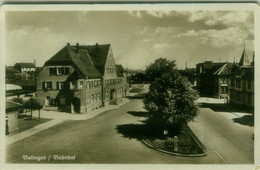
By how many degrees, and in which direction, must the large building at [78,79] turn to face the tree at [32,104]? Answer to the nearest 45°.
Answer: approximately 135° to its right

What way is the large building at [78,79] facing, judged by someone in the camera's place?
facing the viewer and to the right of the viewer

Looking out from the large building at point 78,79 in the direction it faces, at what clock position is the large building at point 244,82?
the large building at point 244,82 is roughly at 11 o'clock from the large building at point 78,79.

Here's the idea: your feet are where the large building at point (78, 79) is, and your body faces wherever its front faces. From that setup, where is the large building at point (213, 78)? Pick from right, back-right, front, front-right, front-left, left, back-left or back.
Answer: front-left

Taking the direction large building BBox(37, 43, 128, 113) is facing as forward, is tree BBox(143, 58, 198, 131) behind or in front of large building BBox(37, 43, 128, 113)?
in front

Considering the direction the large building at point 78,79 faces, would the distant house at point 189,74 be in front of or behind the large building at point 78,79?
in front

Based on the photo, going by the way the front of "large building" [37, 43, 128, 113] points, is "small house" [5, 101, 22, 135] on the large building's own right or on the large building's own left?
on the large building's own right

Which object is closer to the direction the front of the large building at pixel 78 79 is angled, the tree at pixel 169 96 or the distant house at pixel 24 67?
the tree
